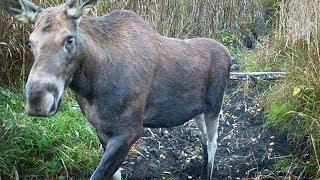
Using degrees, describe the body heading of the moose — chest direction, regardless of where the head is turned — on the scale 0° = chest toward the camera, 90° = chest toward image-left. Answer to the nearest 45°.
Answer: approximately 45°

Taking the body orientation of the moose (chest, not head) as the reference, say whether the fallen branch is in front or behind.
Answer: behind
